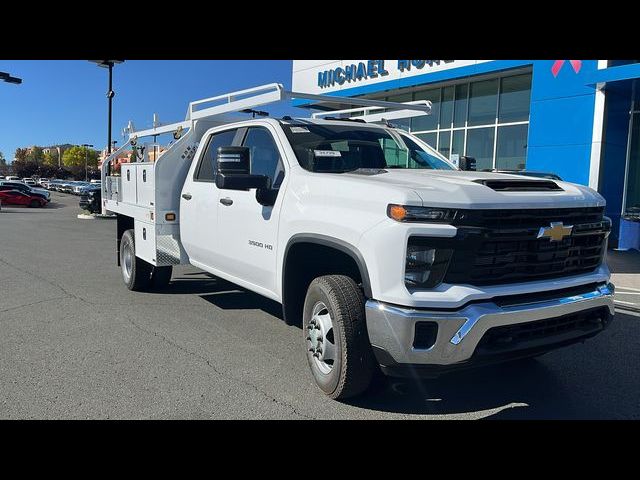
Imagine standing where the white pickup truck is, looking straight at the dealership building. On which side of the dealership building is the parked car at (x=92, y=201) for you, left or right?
left

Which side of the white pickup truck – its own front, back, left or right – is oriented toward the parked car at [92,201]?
back

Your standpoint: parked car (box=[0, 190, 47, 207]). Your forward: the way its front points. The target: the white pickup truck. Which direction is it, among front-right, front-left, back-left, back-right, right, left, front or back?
right

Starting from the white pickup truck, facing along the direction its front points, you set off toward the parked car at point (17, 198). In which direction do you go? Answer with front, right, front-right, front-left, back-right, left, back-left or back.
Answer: back

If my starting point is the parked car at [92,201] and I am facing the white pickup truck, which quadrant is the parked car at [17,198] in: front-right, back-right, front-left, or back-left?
back-right

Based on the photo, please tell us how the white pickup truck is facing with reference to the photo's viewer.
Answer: facing the viewer and to the right of the viewer

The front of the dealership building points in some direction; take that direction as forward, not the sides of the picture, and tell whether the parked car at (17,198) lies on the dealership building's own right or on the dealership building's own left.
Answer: on the dealership building's own right

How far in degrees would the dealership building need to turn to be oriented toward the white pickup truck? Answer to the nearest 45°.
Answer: approximately 45° to its left
